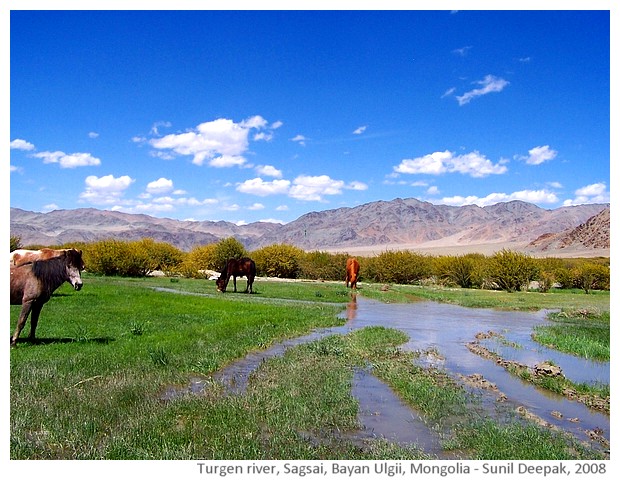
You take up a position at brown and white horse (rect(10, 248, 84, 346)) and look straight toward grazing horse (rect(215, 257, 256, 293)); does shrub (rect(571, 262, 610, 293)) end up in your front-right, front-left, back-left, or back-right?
front-right

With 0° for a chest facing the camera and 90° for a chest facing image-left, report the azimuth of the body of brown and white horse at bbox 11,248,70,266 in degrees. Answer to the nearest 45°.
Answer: approximately 270°

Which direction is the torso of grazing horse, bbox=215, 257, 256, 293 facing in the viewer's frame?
to the viewer's left

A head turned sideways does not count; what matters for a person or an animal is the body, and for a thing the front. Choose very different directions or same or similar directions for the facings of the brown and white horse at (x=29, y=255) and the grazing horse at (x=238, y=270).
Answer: very different directions

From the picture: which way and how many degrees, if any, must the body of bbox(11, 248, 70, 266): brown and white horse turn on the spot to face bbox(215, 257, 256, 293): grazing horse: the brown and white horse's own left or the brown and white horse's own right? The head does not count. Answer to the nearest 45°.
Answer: approximately 45° to the brown and white horse's own left

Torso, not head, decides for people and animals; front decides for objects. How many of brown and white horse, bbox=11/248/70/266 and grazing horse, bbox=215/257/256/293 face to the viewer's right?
1

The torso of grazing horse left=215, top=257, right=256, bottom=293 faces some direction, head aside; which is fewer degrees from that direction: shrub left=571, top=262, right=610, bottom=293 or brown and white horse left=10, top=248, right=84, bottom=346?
the brown and white horse

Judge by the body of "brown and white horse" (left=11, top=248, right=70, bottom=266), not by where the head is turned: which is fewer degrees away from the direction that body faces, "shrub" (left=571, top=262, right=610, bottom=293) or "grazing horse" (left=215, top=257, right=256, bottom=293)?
the shrub

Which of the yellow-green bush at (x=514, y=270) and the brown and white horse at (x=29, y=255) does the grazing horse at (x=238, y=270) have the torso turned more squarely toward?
the brown and white horse

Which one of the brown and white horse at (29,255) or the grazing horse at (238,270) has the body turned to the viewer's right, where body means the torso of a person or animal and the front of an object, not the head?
the brown and white horse

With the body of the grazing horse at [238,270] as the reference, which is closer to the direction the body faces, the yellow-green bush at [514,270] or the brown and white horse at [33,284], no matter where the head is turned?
the brown and white horse

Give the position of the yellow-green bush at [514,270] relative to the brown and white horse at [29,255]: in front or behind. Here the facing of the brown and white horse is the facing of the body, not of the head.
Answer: in front

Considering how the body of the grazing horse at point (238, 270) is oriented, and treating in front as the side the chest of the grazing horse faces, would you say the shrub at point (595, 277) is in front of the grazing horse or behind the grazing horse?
behind

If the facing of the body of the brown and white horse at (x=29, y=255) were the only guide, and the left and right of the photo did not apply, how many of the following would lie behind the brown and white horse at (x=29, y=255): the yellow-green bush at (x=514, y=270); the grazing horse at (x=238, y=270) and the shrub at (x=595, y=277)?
0
